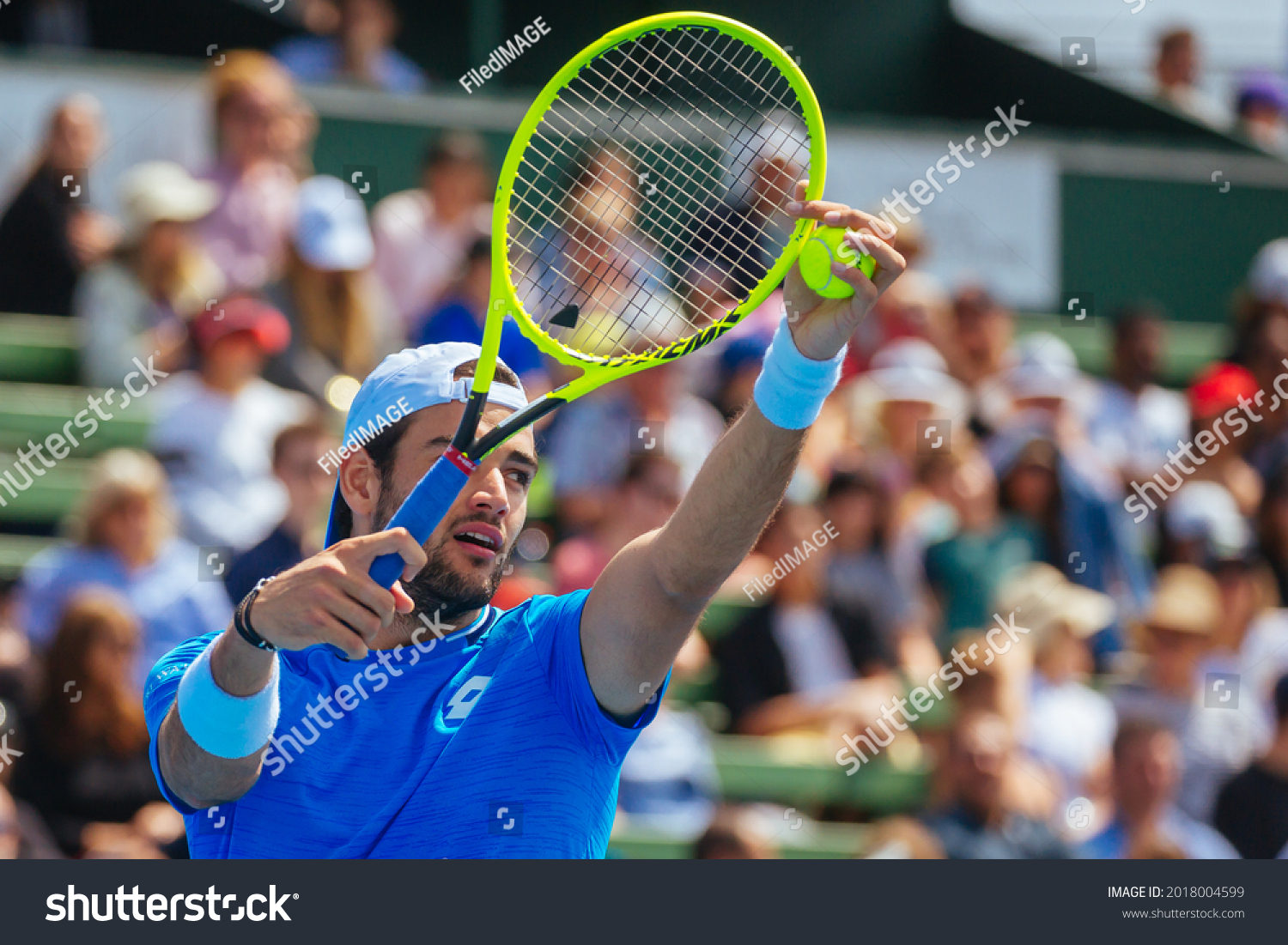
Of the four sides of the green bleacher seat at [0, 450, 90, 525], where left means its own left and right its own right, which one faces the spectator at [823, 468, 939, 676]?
left

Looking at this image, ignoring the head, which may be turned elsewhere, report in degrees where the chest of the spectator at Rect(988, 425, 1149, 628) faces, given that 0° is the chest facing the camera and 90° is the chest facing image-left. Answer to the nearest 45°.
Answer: approximately 45°

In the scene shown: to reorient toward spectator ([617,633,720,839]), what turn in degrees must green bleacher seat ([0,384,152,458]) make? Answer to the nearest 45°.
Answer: approximately 45° to its left
